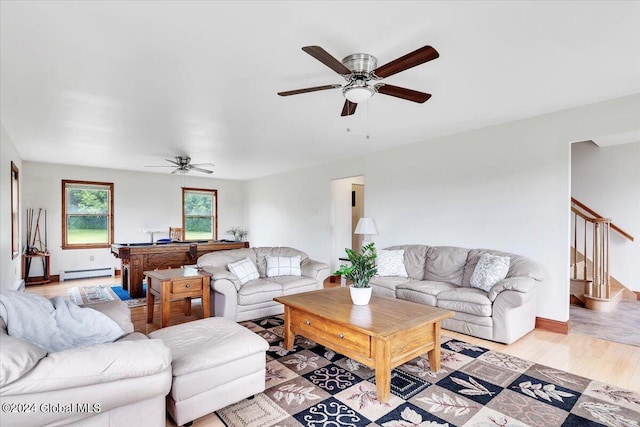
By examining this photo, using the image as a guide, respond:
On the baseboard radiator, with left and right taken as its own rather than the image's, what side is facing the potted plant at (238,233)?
left

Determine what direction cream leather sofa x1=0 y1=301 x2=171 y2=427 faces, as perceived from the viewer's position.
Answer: facing away from the viewer and to the right of the viewer

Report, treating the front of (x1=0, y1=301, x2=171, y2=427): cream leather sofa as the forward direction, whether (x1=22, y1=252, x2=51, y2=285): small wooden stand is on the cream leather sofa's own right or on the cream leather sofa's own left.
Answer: on the cream leather sofa's own left

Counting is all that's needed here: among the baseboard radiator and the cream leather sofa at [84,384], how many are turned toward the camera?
1

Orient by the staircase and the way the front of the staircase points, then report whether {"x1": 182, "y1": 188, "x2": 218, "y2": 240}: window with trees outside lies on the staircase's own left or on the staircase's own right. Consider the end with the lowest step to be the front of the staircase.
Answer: on the staircase's own right

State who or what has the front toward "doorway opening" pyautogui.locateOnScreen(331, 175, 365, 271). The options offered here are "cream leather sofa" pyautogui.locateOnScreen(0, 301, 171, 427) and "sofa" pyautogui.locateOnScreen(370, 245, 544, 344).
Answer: the cream leather sofa

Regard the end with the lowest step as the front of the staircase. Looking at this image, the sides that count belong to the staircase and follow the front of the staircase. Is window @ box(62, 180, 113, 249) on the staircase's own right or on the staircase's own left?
on the staircase's own right
